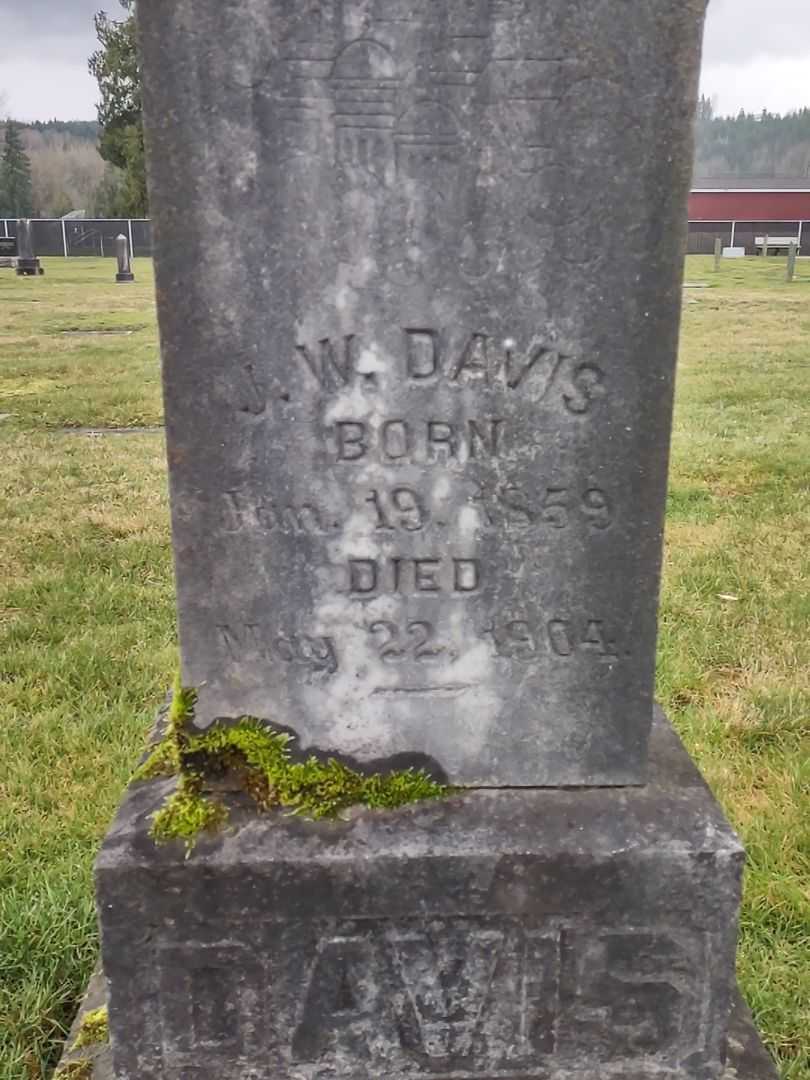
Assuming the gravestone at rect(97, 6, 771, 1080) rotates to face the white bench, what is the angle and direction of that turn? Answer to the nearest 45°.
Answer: approximately 180°

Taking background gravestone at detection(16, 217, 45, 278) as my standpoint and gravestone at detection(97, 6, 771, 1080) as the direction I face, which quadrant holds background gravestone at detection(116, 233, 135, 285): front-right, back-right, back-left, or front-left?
front-left

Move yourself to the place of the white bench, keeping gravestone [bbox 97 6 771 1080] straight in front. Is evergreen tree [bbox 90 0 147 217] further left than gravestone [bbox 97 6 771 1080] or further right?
right

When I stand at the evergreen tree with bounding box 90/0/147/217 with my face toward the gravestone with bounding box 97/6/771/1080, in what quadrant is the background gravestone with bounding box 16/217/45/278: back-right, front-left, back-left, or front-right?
front-right

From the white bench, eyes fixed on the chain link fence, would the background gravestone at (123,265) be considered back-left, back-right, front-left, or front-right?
front-left

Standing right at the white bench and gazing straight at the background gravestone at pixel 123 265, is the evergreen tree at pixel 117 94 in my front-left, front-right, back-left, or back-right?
front-right

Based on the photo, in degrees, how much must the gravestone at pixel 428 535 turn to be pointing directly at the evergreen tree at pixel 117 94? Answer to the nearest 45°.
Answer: approximately 180°

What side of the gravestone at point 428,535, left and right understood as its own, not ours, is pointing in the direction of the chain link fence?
back

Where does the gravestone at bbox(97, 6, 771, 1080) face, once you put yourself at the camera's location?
facing the viewer

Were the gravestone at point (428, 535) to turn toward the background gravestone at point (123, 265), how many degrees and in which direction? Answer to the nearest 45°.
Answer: approximately 180°

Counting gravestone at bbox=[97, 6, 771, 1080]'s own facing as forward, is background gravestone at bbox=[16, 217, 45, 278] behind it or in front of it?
behind
